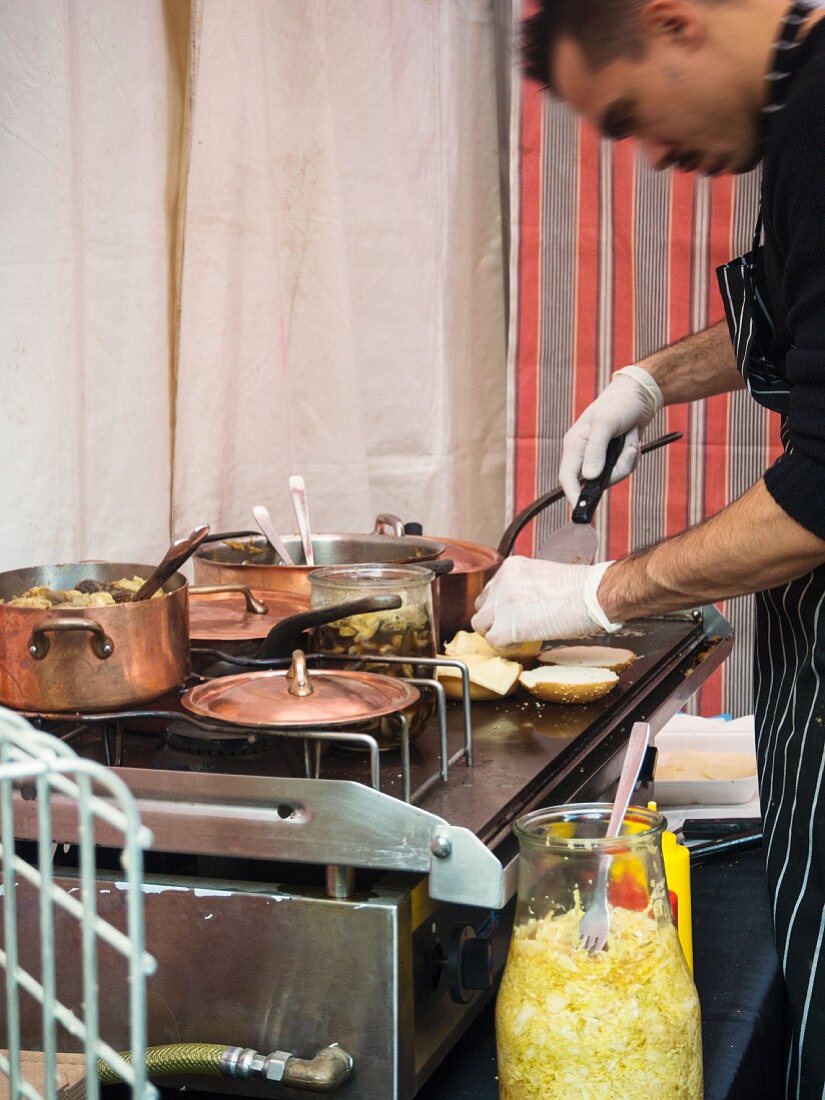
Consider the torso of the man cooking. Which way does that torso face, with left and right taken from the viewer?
facing to the left of the viewer
